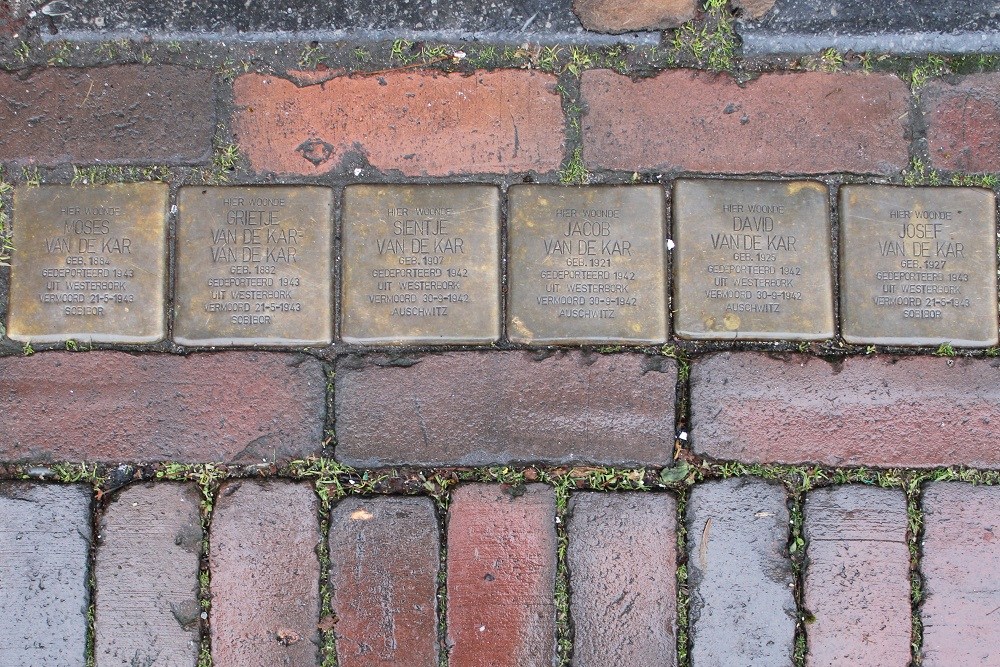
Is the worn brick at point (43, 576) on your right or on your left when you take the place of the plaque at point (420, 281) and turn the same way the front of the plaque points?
on your right

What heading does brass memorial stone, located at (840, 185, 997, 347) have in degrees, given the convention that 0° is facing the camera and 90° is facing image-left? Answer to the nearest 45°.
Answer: approximately 0°

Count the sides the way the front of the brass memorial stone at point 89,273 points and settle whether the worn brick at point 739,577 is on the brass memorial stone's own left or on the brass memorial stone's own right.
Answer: on the brass memorial stone's own left

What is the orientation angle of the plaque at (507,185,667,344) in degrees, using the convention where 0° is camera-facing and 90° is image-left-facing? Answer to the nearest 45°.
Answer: approximately 0°
